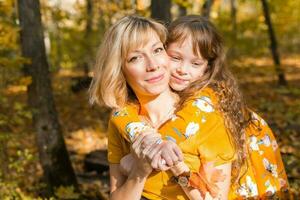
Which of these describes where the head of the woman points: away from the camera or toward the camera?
toward the camera

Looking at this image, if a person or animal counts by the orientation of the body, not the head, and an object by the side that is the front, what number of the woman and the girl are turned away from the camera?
0

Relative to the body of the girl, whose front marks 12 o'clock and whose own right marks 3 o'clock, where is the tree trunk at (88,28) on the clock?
The tree trunk is roughly at 4 o'clock from the girl.

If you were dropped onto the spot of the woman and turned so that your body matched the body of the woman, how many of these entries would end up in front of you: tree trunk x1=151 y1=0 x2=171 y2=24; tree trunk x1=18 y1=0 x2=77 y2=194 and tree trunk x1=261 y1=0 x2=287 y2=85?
0

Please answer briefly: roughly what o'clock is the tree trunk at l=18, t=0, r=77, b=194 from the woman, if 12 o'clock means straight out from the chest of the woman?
The tree trunk is roughly at 5 o'clock from the woman.

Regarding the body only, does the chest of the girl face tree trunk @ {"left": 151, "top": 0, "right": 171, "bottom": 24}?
no

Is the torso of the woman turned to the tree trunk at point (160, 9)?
no

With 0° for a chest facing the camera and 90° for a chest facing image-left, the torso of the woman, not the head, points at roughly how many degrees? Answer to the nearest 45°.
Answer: approximately 0°

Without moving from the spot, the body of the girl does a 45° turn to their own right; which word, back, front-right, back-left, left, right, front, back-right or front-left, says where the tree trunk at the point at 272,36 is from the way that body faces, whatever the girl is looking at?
right

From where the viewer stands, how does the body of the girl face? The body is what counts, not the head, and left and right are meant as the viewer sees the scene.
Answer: facing the viewer and to the left of the viewer

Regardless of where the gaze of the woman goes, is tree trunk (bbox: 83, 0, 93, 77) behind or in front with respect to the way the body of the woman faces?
behind

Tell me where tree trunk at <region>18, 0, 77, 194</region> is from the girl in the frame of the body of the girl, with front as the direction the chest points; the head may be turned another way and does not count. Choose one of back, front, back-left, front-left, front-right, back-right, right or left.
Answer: right

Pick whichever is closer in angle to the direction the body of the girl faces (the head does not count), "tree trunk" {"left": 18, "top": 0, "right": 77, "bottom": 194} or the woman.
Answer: the woman
